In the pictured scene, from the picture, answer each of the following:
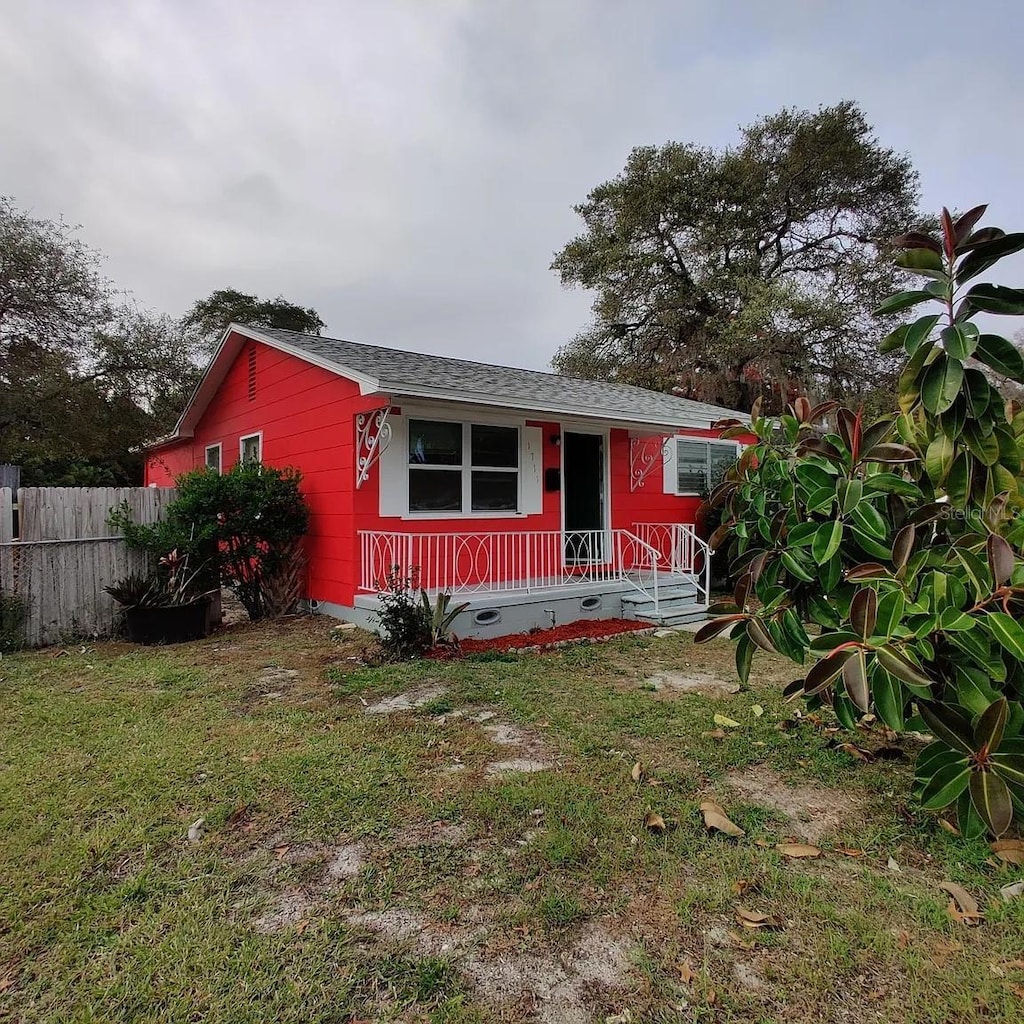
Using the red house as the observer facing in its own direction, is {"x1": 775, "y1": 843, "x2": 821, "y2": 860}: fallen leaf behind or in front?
in front

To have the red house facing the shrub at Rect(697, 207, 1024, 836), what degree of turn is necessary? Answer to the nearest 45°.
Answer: approximately 45° to its right

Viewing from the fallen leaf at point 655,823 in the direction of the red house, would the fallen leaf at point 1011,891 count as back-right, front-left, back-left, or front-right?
back-right

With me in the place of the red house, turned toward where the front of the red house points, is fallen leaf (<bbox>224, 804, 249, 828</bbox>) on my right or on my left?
on my right

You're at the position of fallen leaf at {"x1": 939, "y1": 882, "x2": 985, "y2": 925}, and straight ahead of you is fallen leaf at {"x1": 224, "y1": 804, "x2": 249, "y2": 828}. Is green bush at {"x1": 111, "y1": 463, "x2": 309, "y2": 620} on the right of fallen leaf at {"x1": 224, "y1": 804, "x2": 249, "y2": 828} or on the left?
right

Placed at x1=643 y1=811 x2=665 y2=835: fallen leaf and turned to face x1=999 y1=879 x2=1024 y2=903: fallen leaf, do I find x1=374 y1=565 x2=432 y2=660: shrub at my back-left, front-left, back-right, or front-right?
back-left

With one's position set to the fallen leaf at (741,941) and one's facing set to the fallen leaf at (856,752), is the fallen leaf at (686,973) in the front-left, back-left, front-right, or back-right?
back-left

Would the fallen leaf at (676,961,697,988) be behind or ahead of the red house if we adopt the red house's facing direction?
ahead

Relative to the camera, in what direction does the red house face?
facing the viewer and to the right of the viewer

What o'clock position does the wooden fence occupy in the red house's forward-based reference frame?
The wooden fence is roughly at 4 o'clock from the red house.

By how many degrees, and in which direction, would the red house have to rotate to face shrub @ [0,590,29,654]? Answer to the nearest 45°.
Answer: approximately 135° to its right

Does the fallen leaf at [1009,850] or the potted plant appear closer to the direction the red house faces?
the fallen leaf

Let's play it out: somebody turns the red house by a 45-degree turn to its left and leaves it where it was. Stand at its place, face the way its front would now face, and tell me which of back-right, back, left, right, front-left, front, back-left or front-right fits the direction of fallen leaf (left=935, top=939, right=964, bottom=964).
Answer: right

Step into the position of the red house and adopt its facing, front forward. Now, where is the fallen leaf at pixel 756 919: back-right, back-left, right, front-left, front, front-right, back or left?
front-right
